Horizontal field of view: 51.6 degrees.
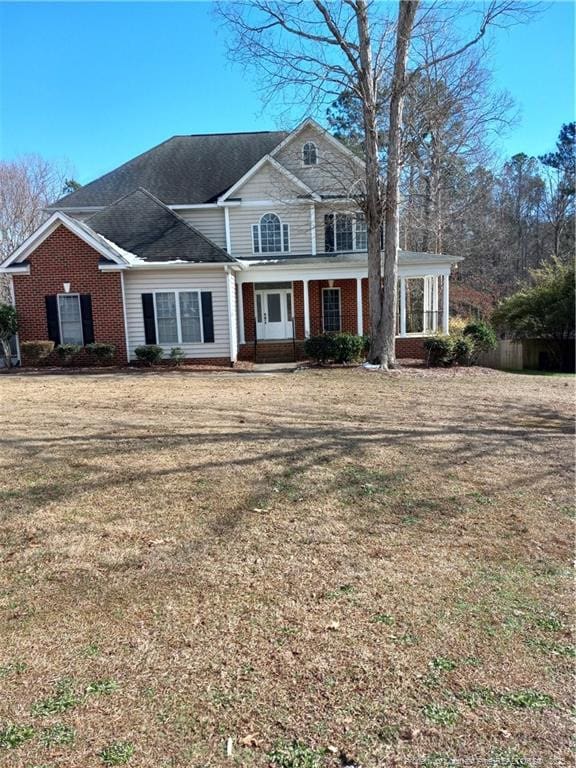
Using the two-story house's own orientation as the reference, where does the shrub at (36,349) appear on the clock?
The shrub is roughly at 2 o'clock from the two-story house.

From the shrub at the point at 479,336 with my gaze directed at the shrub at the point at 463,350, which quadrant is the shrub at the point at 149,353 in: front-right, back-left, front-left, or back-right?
front-right

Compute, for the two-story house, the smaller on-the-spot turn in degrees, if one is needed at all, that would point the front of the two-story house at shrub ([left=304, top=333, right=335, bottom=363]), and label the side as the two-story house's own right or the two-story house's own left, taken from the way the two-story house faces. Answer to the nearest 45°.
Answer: approximately 45° to the two-story house's own left

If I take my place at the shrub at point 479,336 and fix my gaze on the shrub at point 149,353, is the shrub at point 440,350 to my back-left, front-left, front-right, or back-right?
front-left

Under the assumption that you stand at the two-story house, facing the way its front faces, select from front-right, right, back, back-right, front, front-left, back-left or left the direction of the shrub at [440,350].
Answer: front-left

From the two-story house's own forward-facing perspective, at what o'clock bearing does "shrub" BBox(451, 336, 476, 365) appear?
The shrub is roughly at 10 o'clock from the two-story house.

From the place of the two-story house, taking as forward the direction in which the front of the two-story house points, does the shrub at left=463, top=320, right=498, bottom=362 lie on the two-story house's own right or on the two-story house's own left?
on the two-story house's own left

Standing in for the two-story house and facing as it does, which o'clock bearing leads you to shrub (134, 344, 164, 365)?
The shrub is roughly at 1 o'clock from the two-story house.

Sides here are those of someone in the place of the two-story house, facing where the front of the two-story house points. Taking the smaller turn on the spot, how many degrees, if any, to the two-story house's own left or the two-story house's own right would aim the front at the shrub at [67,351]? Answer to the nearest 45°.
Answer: approximately 45° to the two-story house's own right

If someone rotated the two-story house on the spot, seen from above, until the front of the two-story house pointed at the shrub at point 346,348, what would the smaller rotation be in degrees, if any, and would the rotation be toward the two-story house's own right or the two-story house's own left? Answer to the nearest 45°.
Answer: approximately 45° to the two-story house's own left

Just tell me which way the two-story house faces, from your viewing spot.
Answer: facing the viewer

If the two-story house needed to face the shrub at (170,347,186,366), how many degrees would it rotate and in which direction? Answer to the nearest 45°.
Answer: approximately 45° to its right
